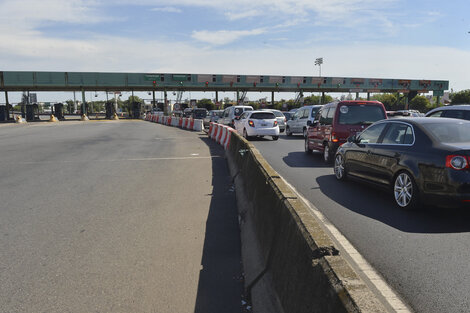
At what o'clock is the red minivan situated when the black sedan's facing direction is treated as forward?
The red minivan is roughly at 1 o'clock from the black sedan.

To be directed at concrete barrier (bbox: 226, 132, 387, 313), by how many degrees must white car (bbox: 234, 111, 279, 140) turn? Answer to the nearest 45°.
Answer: approximately 135° to its left

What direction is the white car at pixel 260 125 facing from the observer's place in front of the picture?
facing away from the viewer and to the left of the viewer

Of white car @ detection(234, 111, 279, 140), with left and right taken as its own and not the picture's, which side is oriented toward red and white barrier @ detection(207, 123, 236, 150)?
left

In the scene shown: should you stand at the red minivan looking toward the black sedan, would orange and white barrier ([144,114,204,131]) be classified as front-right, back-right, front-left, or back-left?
back-right

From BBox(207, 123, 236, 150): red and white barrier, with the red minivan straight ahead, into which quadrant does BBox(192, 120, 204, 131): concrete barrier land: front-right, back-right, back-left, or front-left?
back-left

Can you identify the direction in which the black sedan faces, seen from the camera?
facing away from the viewer and to the left of the viewer

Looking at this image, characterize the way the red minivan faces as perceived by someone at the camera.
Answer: facing away from the viewer and to the left of the viewer
